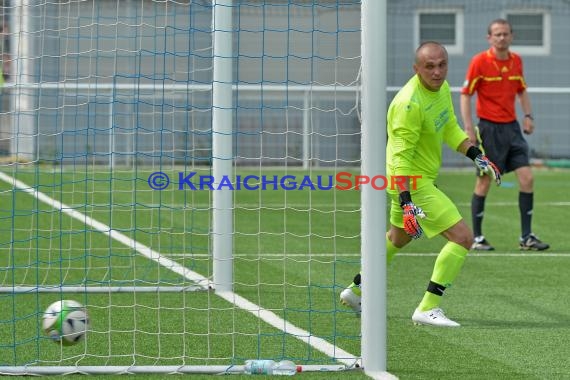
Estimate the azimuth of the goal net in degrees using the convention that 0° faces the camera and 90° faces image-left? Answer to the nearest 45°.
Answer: approximately 270°

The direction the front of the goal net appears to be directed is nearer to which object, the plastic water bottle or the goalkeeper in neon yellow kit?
the goalkeeper in neon yellow kit

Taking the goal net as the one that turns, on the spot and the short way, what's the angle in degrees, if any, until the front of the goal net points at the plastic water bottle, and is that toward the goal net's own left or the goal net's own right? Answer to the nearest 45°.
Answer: approximately 90° to the goal net's own right
